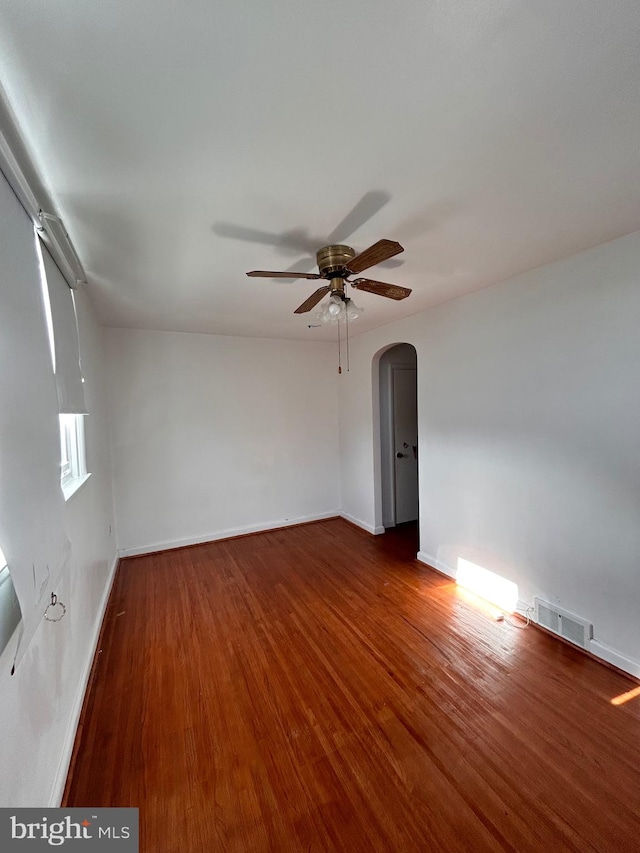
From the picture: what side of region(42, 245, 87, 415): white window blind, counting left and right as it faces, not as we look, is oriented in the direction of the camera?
right

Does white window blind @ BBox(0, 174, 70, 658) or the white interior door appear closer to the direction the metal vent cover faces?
the white window blind

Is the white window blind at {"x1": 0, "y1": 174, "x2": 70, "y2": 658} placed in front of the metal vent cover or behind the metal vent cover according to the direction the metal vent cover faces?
in front

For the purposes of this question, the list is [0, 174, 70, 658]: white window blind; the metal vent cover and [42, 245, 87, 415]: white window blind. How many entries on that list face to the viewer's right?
2

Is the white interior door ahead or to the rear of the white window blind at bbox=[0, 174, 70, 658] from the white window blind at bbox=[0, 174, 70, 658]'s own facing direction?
ahead

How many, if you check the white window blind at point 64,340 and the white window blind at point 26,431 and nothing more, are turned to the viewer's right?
2

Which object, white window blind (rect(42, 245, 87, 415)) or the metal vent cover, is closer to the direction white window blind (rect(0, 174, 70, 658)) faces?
the metal vent cover

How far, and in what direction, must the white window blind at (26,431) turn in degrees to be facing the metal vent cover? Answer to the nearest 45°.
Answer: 0° — it already faces it

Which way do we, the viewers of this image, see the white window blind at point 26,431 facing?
facing to the right of the viewer

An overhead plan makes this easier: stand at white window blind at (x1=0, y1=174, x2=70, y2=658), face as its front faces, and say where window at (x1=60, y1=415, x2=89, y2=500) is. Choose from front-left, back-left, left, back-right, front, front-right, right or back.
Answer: left

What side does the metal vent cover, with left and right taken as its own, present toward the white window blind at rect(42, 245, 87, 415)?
front

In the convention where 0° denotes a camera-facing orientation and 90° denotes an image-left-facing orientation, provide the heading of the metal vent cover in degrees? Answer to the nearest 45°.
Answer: approximately 45°
